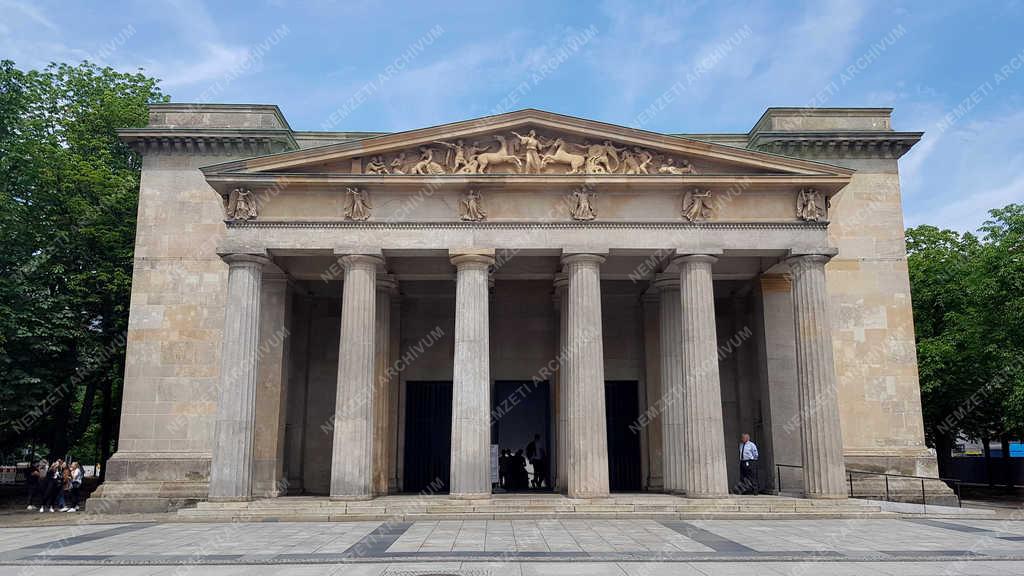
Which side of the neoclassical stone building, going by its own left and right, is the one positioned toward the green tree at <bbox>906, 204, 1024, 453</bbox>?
left

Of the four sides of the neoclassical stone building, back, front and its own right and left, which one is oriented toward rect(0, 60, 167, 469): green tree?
right

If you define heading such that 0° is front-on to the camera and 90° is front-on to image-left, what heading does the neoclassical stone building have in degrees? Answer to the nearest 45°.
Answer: approximately 0°
